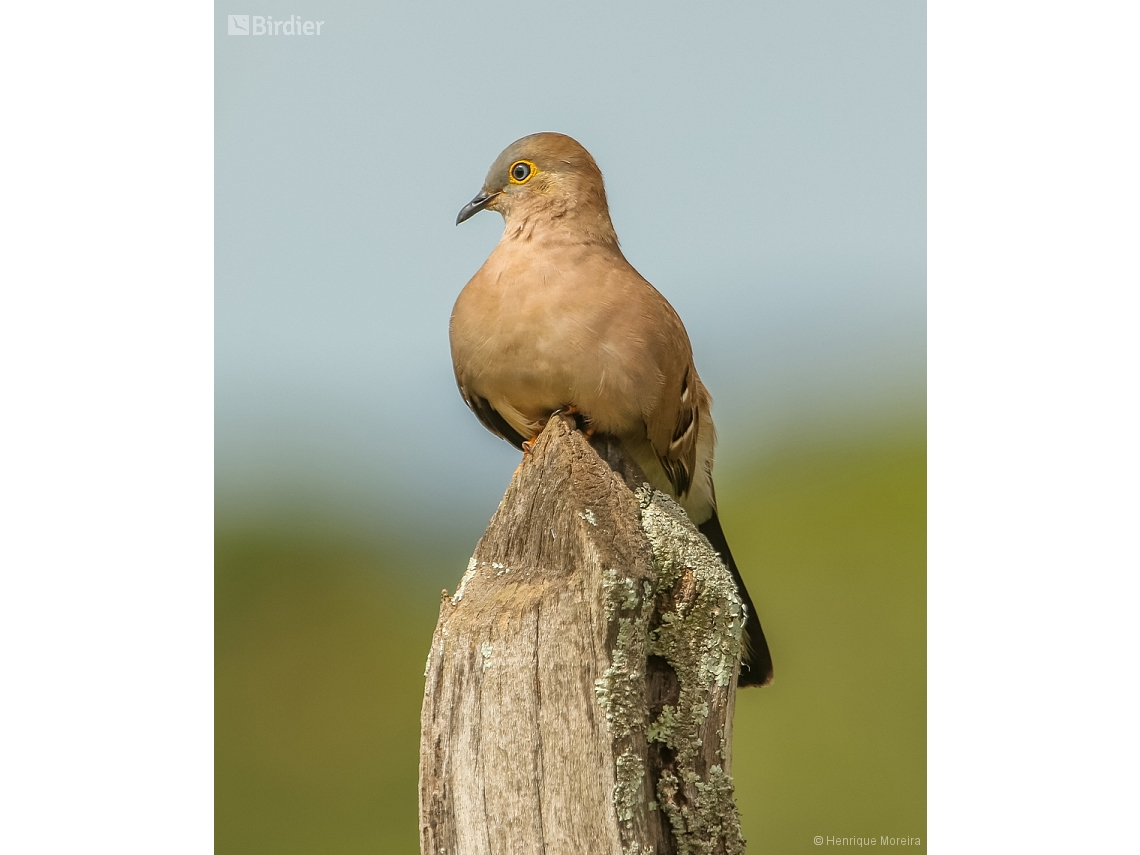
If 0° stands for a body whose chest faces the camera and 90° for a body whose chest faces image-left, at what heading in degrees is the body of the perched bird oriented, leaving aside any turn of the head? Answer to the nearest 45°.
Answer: approximately 45°
